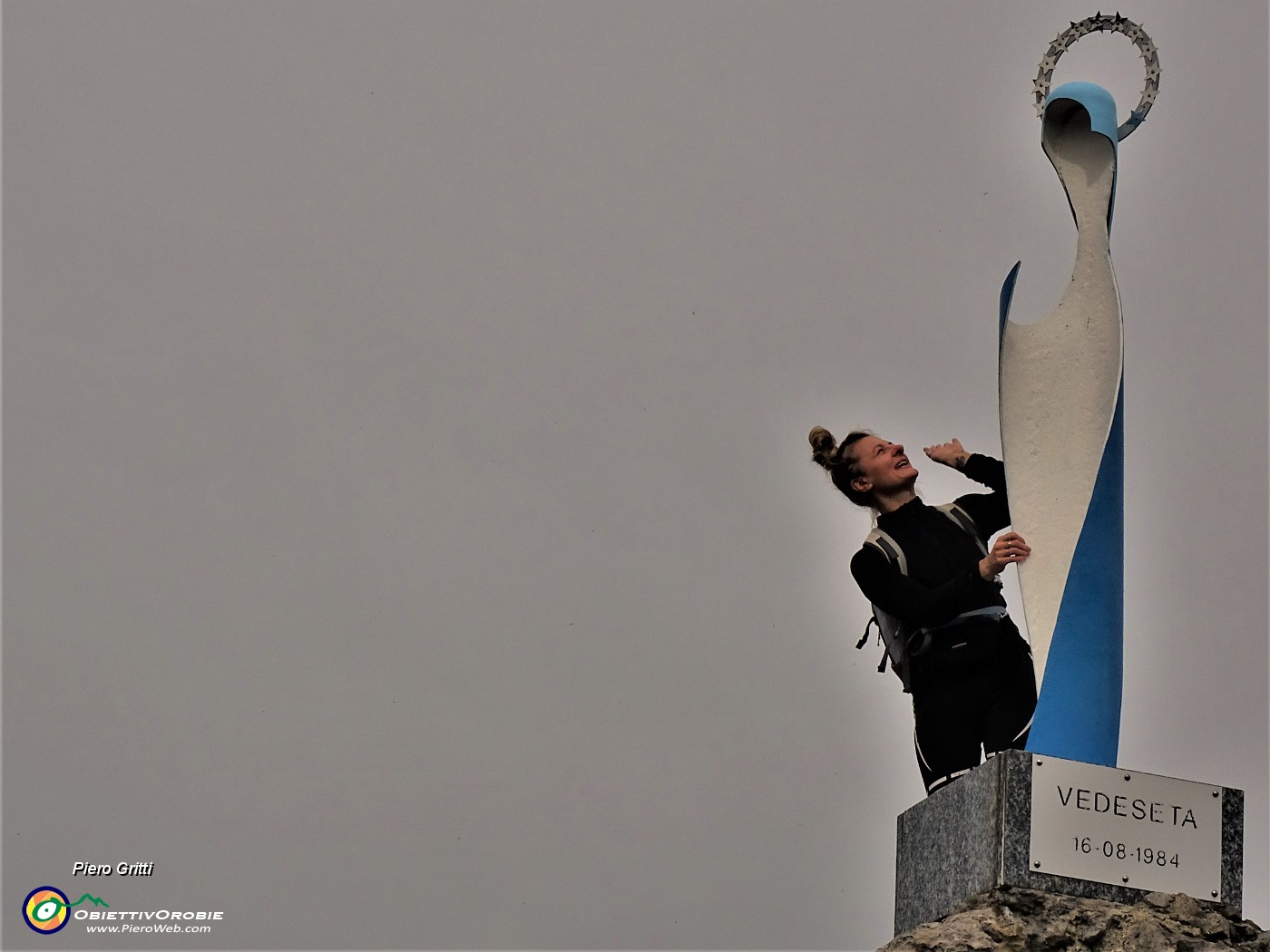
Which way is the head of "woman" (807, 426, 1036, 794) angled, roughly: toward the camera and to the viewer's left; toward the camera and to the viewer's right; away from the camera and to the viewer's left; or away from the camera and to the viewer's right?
toward the camera and to the viewer's right

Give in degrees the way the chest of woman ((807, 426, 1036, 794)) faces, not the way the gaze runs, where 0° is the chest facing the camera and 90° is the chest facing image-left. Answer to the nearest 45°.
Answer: approximately 315°
